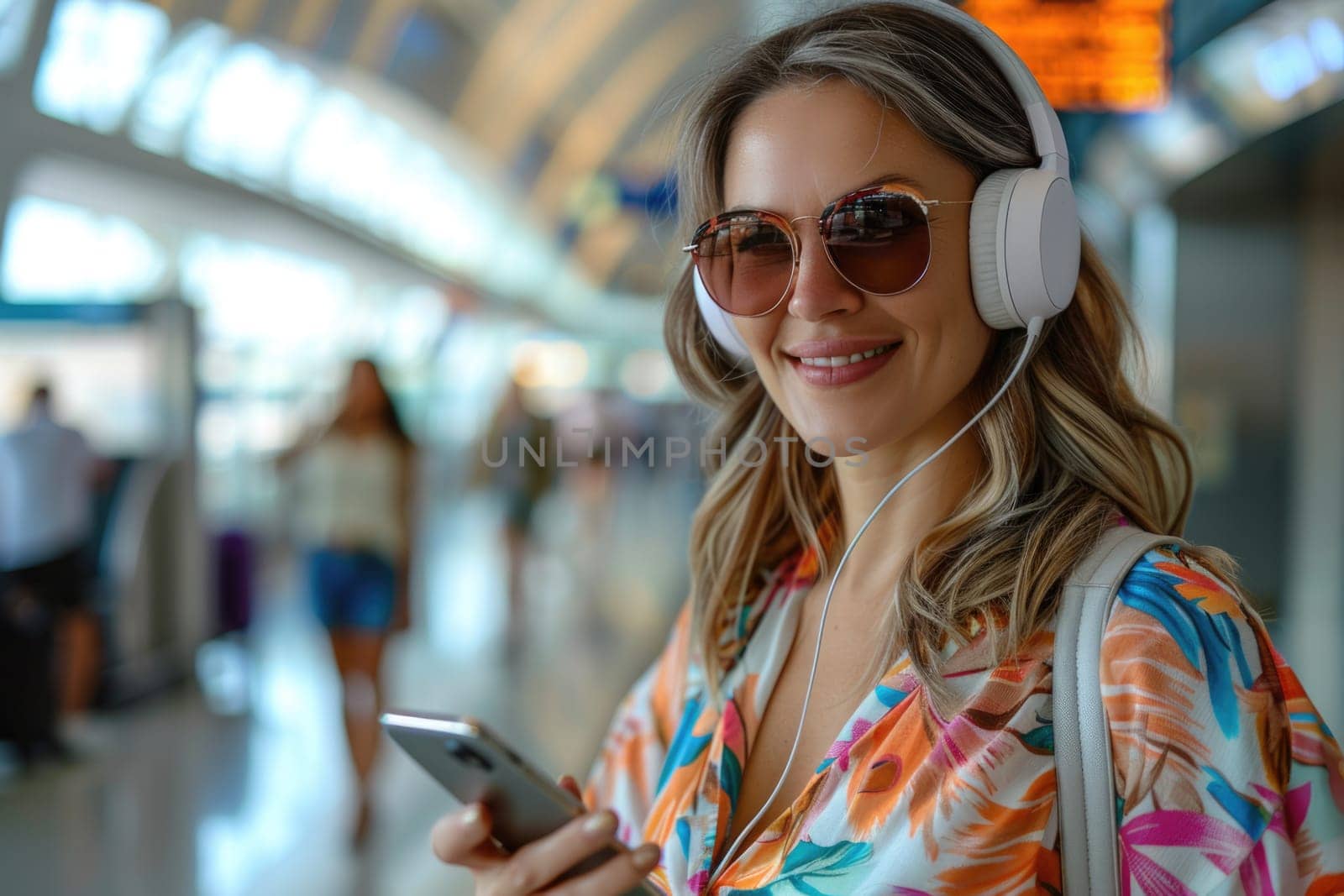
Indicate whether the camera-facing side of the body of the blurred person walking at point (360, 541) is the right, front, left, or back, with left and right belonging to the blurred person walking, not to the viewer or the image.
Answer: front

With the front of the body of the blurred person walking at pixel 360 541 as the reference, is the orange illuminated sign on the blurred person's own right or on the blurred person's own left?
on the blurred person's own left

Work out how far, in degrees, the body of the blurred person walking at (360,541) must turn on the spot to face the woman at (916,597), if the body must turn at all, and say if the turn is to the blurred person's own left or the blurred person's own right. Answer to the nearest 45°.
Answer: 0° — they already face them

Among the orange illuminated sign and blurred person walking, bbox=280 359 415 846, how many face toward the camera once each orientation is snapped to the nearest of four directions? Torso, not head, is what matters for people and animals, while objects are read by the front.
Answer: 2

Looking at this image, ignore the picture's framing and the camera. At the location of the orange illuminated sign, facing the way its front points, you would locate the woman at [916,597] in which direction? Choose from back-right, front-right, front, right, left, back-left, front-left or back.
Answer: front

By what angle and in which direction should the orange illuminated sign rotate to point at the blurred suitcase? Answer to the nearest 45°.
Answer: approximately 90° to its right

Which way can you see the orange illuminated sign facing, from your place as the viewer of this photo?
facing the viewer

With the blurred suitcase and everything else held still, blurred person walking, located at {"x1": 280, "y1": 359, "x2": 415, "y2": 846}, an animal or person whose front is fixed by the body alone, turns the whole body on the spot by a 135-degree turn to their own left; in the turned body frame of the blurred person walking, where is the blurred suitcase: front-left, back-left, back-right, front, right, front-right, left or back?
left

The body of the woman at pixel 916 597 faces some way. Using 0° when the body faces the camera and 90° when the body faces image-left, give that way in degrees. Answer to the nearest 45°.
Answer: approximately 45°

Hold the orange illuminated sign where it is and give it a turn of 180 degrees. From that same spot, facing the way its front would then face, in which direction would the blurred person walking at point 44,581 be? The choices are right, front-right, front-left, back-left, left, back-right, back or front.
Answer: left

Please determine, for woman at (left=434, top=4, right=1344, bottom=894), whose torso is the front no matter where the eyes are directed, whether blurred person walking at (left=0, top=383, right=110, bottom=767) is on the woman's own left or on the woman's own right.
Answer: on the woman's own right
